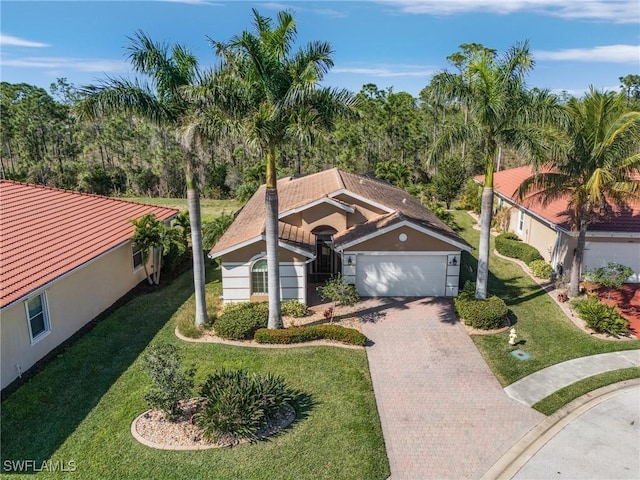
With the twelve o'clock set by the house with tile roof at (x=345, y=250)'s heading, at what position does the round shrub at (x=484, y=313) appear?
The round shrub is roughly at 10 o'clock from the house with tile roof.

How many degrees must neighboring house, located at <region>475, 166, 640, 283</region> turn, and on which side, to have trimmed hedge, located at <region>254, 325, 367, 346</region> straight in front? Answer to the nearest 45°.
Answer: approximately 45° to its right

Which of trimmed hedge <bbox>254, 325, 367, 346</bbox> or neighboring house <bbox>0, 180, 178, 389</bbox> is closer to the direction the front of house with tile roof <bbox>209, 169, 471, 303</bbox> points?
the trimmed hedge

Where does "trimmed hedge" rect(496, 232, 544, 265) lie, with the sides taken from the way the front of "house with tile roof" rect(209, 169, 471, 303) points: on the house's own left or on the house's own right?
on the house's own left

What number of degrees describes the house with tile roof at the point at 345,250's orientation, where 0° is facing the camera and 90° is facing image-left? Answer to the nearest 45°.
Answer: approximately 0°

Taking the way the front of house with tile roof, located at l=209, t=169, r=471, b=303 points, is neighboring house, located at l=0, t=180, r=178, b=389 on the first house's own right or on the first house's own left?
on the first house's own right

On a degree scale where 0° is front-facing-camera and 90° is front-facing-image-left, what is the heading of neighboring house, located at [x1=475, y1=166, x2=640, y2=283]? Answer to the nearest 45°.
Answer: approximately 0°

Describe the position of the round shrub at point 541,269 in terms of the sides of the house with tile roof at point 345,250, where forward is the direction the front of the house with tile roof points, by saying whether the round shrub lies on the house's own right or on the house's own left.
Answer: on the house's own left
